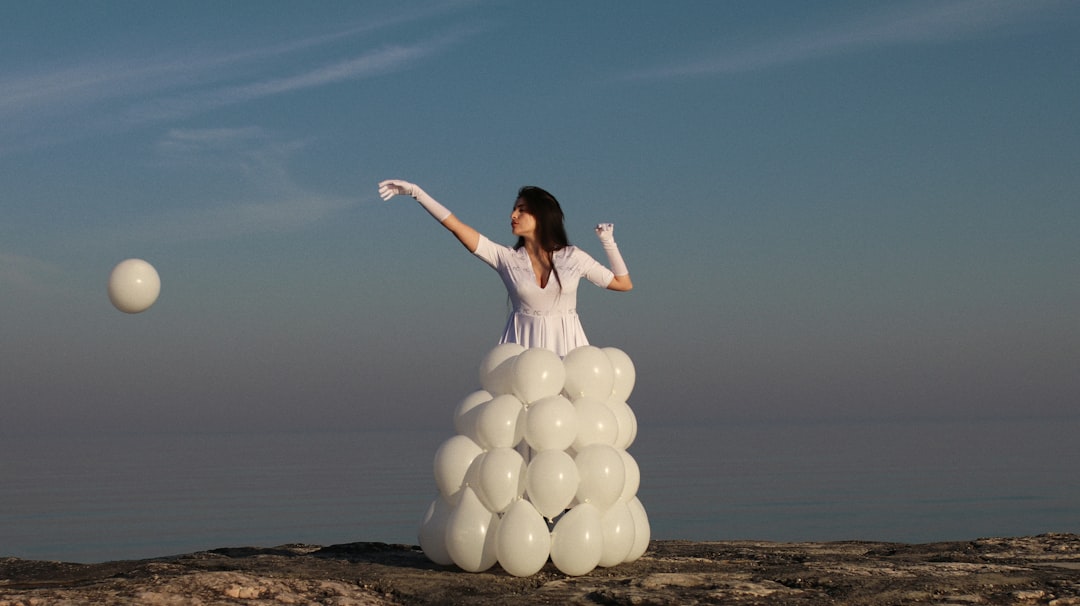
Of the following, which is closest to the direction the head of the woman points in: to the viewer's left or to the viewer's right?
to the viewer's left

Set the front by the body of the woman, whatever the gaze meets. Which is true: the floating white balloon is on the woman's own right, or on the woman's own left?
on the woman's own right

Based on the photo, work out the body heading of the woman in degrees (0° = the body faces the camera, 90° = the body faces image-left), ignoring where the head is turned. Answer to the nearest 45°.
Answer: approximately 0°
